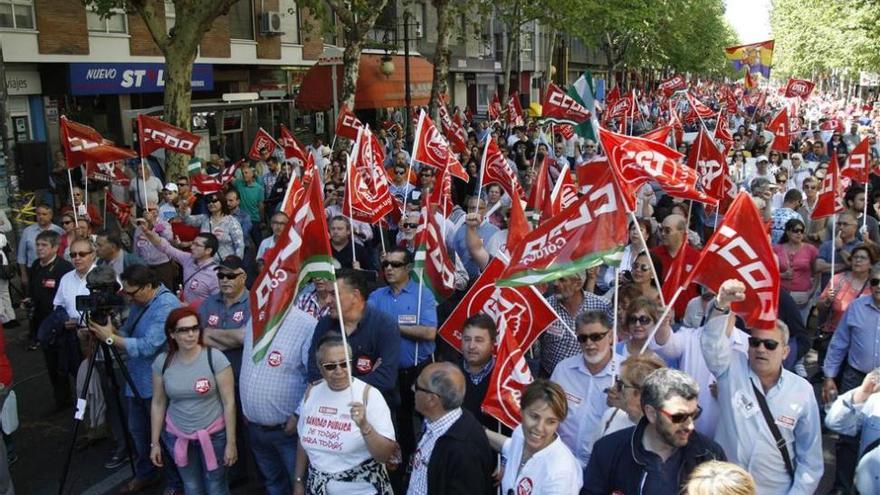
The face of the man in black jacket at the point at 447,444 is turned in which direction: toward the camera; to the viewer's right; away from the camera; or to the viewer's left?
to the viewer's left

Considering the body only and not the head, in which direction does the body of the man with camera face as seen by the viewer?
to the viewer's left

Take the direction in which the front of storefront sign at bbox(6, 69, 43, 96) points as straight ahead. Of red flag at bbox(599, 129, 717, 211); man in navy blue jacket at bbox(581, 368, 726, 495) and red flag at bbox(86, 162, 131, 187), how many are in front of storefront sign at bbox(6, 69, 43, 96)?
3

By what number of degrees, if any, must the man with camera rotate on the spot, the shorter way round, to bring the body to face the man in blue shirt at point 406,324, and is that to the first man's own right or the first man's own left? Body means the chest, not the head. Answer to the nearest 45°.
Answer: approximately 180°

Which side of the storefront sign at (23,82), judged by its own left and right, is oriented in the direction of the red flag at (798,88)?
left

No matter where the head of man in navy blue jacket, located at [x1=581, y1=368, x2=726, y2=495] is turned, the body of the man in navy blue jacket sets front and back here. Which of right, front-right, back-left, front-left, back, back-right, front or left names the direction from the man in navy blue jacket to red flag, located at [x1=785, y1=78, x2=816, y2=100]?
back-left

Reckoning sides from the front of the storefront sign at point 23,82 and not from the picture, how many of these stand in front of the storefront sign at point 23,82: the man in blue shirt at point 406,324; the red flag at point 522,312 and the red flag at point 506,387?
3

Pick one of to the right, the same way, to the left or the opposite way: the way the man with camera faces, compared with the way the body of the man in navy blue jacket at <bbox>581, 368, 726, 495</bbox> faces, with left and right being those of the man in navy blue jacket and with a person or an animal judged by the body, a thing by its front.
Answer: to the right
